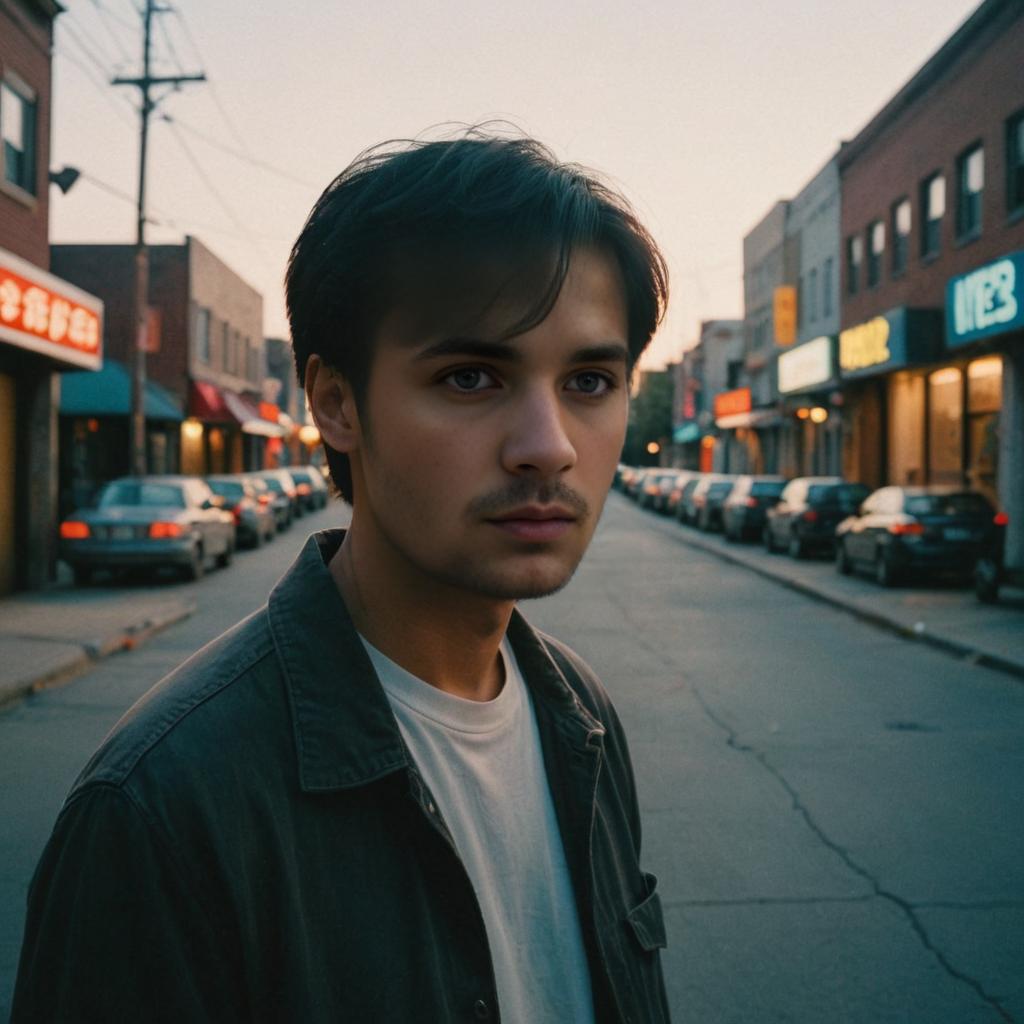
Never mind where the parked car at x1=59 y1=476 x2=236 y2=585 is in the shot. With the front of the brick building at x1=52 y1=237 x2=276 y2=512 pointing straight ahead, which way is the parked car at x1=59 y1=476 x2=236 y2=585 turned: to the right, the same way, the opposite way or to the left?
to the left

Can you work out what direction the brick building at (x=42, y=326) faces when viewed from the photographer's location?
facing the viewer and to the right of the viewer

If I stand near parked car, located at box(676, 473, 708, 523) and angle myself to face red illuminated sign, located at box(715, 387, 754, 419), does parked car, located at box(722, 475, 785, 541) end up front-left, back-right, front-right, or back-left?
back-right

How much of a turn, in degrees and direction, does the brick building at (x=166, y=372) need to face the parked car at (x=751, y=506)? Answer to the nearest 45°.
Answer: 0° — it already faces it

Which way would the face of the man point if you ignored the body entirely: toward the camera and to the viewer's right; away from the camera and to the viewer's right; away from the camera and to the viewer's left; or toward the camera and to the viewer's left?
toward the camera and to the viewer's right

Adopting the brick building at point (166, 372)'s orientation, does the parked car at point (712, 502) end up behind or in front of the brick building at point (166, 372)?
in front

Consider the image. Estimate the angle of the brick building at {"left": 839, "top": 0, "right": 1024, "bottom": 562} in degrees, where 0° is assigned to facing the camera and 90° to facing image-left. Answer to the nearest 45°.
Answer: approximately 45°

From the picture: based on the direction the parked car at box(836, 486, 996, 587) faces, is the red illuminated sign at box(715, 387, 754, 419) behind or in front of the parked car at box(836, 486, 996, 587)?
in front

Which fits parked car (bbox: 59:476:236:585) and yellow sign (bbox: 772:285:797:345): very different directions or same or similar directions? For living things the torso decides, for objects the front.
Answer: very different directions

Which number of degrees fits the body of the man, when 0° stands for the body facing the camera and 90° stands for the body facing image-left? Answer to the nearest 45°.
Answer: approximately 315°

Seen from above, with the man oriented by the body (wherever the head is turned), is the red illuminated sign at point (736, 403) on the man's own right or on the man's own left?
on the man's own left
